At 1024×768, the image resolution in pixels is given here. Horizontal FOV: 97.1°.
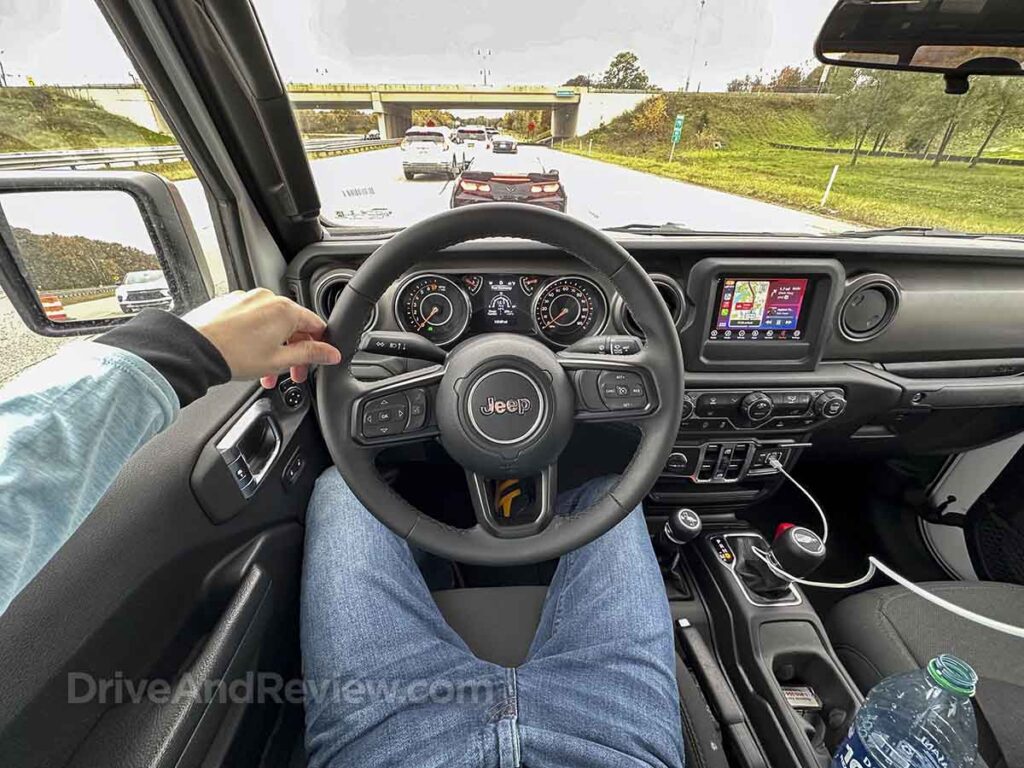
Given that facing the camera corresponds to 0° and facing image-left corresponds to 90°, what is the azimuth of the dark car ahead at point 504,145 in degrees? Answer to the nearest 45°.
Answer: approximately 180°

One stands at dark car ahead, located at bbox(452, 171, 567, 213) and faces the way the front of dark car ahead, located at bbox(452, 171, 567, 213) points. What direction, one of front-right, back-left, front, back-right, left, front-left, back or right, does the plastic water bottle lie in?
back-right

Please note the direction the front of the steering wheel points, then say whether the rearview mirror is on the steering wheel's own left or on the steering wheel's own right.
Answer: on the steering wheel's own left

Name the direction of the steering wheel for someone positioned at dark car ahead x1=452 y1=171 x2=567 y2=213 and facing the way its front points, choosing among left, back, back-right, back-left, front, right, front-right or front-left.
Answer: back

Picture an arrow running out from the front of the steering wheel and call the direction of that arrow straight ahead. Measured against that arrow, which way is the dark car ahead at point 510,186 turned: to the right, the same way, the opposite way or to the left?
the opposite way

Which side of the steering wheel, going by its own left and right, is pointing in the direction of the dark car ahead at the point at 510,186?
back

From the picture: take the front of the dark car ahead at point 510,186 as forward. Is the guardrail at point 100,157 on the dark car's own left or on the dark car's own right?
on the dark car's own left

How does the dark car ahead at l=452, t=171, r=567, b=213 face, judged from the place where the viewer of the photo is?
facing away from the viewer

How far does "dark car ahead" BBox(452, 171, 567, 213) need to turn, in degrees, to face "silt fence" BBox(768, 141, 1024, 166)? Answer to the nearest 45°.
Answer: approximately 90° to its right

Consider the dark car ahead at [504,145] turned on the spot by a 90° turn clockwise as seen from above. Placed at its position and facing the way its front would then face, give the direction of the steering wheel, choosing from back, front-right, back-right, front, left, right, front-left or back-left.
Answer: right
